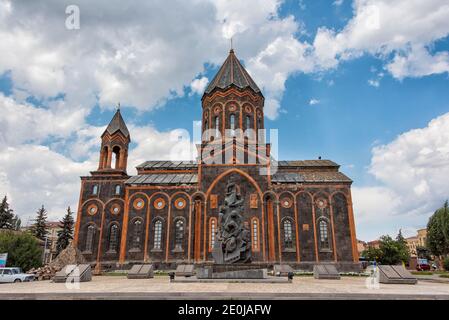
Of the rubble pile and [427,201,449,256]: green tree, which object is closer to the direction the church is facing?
the rubble pile

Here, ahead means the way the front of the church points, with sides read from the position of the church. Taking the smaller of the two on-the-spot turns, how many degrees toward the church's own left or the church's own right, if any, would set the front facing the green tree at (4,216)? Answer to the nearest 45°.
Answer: approximately 45° to the church's own right

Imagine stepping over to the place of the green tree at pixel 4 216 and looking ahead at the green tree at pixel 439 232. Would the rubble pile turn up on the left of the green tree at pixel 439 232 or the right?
right

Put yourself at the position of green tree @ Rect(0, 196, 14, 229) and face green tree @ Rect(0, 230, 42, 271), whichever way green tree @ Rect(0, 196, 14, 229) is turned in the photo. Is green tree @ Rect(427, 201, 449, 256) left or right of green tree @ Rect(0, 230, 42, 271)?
left

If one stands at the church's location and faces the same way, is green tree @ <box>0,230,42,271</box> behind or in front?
in front

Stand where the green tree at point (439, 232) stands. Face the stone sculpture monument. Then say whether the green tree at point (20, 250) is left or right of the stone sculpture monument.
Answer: right
